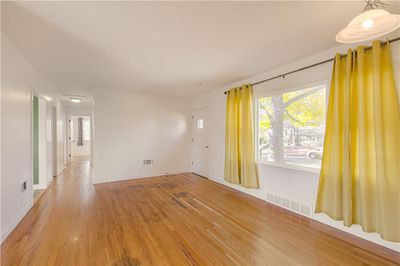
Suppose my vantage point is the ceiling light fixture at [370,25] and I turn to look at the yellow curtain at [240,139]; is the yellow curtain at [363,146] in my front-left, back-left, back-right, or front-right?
front-right

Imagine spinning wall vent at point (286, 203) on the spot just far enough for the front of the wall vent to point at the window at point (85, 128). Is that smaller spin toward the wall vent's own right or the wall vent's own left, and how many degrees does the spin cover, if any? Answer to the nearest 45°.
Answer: approximately 45° to the wall vent's own right

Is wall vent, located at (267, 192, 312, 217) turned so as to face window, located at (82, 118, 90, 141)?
no

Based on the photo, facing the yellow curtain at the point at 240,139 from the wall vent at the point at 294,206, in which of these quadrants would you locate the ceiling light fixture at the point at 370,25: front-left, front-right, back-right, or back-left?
back-left

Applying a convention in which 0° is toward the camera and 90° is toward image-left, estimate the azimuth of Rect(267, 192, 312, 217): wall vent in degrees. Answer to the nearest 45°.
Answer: approximately 45°
